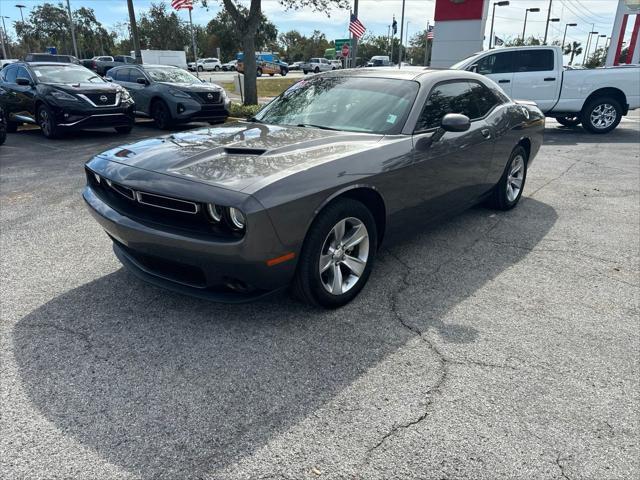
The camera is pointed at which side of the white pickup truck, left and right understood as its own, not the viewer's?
left

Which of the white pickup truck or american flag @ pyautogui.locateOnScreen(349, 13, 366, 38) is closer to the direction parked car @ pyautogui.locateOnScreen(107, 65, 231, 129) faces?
the white pickup truck

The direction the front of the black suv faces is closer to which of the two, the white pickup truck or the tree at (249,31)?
the white pickup truck

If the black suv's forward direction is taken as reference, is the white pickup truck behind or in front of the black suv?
in front

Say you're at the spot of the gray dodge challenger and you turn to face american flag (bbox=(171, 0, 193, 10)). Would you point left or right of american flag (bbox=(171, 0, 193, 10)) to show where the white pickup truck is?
right

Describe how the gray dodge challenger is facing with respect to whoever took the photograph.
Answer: facing the viewer and to the left of the viewer

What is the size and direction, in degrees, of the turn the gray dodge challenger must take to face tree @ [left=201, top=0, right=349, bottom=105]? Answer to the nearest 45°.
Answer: approximately 135° to its right

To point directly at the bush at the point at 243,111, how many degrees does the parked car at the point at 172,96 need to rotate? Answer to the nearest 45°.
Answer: approximately 90° to its left

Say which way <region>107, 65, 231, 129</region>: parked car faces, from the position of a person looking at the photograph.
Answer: facing the viewer and to the right of the viewer

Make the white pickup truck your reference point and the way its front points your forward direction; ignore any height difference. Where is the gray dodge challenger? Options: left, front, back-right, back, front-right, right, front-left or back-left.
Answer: left

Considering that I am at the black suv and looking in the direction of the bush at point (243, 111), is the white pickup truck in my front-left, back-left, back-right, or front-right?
front-right

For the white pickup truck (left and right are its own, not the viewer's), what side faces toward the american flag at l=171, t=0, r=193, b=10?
right

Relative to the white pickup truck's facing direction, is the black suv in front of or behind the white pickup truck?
in front

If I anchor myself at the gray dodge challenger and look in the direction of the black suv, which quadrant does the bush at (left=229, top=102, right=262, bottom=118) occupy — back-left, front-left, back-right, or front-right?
front-right
